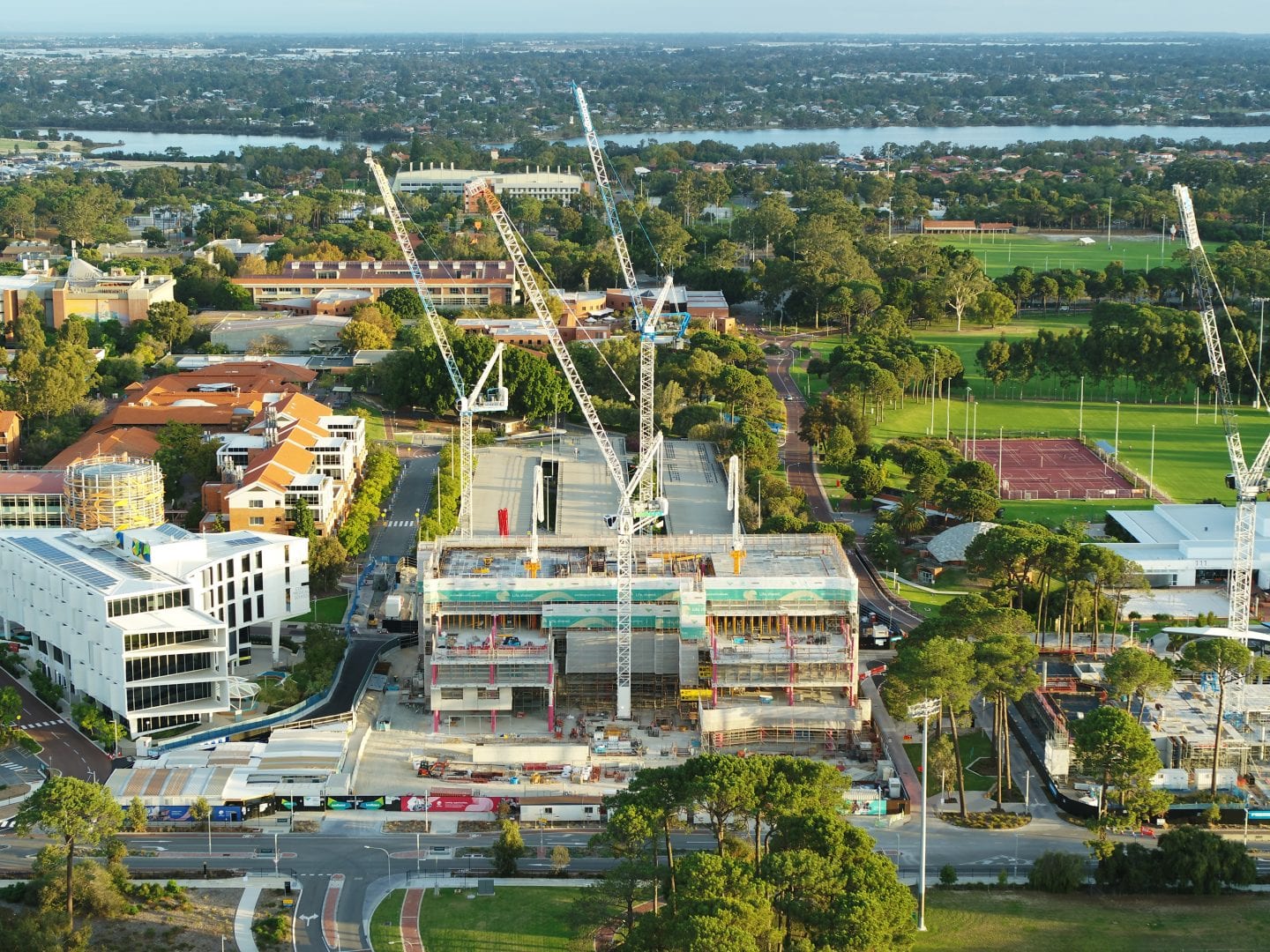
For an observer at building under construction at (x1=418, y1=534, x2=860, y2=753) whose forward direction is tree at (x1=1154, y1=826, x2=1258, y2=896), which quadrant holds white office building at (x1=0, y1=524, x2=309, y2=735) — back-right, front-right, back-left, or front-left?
back-right

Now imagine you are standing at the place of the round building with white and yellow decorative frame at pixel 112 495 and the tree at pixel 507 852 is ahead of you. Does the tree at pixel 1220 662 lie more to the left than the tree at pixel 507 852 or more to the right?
left

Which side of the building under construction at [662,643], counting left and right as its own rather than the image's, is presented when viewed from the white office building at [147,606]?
right

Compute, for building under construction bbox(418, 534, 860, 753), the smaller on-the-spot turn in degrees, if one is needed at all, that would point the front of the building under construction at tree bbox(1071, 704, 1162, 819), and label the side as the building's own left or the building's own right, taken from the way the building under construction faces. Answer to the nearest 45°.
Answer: approximately 45° to the building's own left

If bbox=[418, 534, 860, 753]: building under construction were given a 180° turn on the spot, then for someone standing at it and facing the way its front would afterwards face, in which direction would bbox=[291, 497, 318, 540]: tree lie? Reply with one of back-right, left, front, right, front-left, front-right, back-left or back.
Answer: front-left

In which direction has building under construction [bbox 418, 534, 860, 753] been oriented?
toward the camera

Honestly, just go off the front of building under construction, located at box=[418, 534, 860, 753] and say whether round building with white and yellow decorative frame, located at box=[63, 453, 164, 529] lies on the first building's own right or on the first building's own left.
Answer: on the first building's own right

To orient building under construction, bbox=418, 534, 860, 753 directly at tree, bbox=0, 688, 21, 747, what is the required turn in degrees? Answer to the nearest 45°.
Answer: approximately 90° to its right

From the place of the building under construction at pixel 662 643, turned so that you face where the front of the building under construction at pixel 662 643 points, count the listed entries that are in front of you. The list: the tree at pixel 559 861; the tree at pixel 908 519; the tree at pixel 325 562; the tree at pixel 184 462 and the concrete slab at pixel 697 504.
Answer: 1

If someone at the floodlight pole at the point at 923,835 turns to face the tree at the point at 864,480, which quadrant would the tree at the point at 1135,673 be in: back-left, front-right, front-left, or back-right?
front-right

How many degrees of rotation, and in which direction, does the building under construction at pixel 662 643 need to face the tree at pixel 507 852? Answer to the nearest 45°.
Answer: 0° — it already faces it

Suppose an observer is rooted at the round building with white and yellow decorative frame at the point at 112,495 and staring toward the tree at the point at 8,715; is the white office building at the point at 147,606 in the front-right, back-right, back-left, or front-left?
front-left

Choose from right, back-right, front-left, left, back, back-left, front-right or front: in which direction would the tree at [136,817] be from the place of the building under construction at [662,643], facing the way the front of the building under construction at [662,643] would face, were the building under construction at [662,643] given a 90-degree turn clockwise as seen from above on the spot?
front-left
